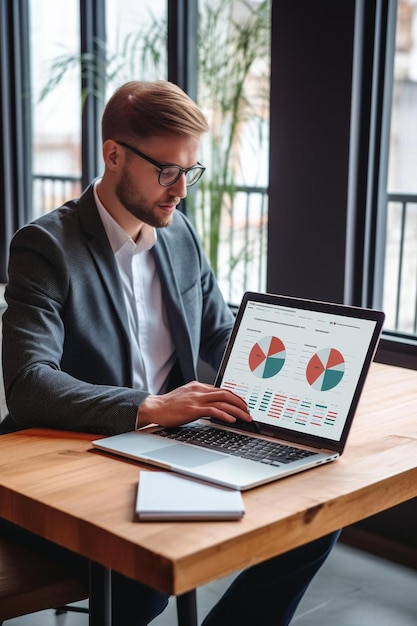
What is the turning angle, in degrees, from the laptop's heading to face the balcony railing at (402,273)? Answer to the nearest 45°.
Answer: approximately 135° to its right

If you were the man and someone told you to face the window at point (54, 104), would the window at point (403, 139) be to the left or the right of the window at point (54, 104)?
right

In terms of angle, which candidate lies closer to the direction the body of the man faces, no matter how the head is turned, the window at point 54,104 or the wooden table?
the wooden table

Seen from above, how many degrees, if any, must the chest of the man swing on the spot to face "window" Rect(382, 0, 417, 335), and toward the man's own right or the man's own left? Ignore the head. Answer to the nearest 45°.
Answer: approximately 90° to the man's own left

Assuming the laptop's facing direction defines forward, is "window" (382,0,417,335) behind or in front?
behind

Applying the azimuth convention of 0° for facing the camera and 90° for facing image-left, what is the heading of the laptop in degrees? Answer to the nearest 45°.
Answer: approximately 45°

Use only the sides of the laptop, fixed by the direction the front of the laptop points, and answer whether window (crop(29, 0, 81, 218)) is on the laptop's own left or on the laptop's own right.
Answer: on the laptop's own right

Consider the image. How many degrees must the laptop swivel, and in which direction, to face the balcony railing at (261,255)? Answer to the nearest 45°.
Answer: approximately 135° to its right
